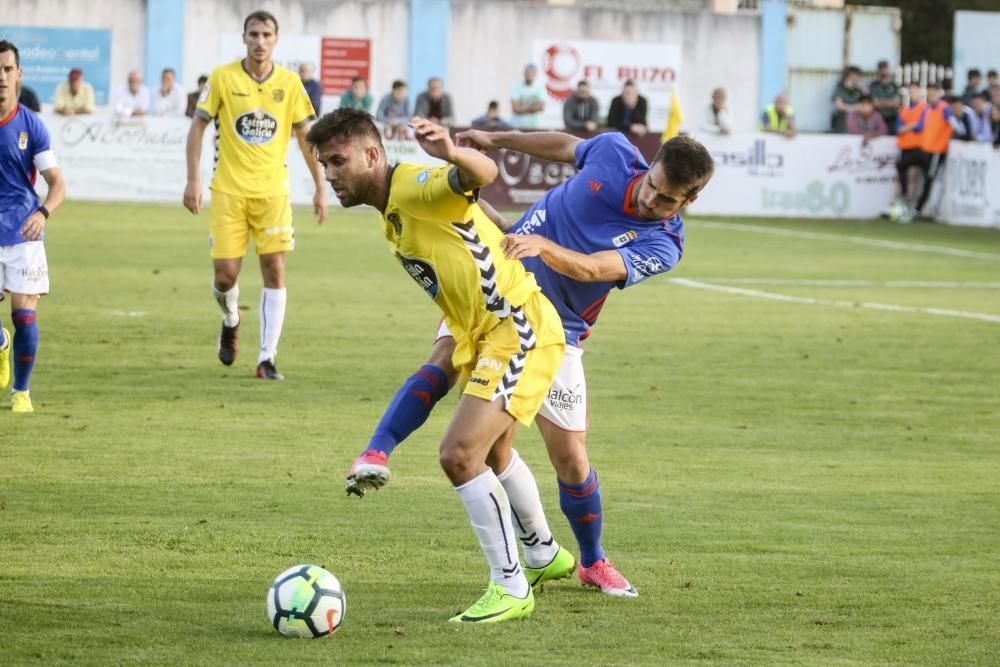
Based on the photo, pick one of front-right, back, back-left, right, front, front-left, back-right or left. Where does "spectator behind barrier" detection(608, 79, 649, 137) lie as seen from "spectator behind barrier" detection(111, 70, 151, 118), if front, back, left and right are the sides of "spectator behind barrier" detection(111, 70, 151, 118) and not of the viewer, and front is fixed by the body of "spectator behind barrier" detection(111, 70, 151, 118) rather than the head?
left

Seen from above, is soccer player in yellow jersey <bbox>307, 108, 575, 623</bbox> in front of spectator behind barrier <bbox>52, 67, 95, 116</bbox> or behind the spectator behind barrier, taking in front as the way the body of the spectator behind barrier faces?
in front

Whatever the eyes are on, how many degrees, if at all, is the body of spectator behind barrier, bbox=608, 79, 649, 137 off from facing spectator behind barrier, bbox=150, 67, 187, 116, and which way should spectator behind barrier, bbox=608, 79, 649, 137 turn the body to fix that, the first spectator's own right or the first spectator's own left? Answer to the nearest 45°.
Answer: approximately 90° to the first spectator's own right

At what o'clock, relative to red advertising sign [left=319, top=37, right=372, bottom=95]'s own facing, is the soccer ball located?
The soccer ball is roughly at 12 o'clock from the red advertising sign.

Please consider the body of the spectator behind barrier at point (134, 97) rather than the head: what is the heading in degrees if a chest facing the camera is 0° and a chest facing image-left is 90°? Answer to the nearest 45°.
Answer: approximately 0°
